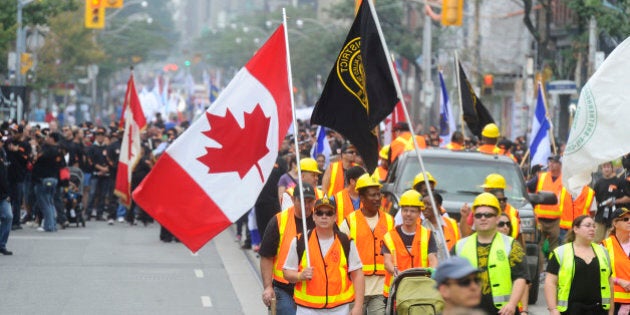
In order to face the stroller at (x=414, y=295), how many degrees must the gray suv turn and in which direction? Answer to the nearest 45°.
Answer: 0° — it already faces it

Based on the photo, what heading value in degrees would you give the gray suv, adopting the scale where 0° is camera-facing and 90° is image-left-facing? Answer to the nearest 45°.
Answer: approximately 0°

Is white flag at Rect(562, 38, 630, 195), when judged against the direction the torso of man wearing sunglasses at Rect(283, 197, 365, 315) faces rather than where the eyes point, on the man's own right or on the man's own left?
on the man's own left

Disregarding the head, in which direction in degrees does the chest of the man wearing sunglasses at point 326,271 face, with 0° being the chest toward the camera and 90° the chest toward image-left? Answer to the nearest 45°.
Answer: approximately 0°
